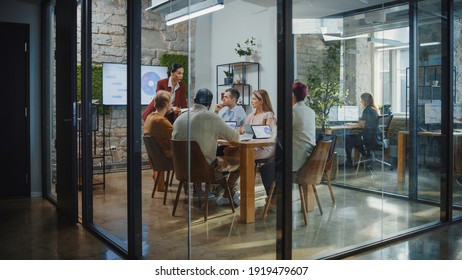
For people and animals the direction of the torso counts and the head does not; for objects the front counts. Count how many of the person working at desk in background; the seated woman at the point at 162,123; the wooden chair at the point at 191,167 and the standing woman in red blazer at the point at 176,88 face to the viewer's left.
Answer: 1

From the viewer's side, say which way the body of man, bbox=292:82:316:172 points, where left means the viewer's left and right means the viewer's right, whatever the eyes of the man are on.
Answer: facing away from the viewer and to the left of the viewer

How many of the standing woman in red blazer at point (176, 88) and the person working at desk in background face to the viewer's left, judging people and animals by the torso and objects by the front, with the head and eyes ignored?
1

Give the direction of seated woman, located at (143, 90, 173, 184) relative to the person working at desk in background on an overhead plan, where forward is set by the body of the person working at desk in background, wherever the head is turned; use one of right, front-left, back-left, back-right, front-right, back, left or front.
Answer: front-left

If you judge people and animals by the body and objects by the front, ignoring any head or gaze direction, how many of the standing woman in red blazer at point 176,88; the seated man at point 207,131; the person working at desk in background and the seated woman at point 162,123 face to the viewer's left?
1

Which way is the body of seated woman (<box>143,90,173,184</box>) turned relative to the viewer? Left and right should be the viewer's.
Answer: facing away from the viewer and to the right of the viewer

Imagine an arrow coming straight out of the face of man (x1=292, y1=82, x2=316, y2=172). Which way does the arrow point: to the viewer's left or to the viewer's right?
to the viewer's left

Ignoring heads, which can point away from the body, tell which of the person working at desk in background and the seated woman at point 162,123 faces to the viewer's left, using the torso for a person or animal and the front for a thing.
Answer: the person working at desk in background

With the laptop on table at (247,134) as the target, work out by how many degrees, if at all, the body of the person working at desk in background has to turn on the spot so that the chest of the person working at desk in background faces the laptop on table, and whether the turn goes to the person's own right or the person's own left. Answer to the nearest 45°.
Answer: approximately 45° to the person's own left
